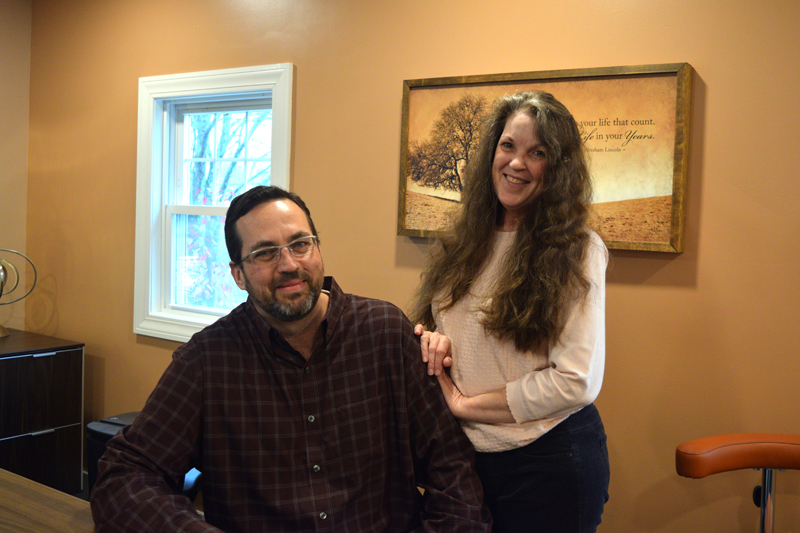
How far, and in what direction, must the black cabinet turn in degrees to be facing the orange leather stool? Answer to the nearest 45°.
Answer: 0° — it already faces it

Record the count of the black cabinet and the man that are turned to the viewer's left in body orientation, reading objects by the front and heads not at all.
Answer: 0

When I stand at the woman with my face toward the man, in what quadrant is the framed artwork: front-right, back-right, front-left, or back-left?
back-right

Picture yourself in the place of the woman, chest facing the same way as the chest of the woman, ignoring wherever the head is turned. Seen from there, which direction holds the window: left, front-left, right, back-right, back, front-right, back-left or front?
right

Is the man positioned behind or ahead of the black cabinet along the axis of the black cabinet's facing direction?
ahead

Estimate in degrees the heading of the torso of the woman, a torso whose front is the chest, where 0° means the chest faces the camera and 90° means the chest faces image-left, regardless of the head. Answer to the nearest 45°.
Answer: approximately 45°

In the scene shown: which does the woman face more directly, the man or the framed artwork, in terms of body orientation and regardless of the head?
the man

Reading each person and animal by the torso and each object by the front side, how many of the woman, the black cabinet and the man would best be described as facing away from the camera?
0

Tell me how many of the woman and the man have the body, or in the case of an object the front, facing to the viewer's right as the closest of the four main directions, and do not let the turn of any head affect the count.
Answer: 0

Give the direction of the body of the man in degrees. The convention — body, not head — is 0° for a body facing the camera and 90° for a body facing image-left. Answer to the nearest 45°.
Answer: approximately 0°

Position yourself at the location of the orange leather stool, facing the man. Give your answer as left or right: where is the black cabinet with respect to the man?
right

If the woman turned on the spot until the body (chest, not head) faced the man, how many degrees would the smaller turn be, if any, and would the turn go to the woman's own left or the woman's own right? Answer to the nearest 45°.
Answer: approximately 45° to the woman's own right

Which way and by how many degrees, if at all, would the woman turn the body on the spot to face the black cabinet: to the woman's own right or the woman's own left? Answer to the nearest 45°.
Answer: approximately 90° to the woman's own right

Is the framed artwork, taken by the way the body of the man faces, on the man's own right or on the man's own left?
on the man's own left
